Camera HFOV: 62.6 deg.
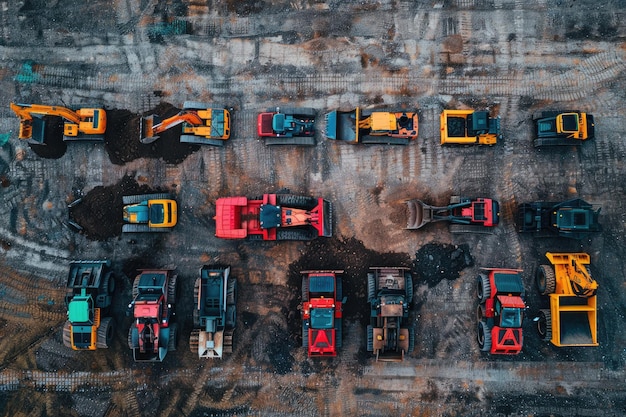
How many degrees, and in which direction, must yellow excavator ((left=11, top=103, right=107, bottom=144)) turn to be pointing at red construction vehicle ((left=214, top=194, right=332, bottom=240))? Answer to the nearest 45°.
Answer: approximately 135° to its left

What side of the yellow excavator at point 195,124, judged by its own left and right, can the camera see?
left

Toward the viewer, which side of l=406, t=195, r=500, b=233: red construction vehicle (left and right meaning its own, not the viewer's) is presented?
left

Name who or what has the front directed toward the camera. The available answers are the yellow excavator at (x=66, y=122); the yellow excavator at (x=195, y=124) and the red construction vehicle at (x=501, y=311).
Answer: the red construction vehicle

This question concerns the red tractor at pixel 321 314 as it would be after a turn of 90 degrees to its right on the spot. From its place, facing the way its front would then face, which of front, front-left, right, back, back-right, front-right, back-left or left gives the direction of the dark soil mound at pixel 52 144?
front

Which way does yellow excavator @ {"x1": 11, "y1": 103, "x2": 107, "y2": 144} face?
to the viewer's left

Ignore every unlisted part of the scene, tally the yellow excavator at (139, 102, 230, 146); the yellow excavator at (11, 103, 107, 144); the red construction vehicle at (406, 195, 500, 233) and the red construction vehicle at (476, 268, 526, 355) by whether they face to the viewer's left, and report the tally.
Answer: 3

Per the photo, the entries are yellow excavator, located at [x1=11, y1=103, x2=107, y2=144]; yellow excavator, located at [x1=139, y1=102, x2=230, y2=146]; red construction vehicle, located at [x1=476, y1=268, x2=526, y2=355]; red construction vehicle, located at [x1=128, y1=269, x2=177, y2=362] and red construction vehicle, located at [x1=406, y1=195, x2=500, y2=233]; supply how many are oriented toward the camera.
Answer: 2

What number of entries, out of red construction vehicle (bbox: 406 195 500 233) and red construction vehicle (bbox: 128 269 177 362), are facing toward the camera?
1

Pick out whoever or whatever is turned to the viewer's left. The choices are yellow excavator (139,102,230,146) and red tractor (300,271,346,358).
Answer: the yellow excavator
